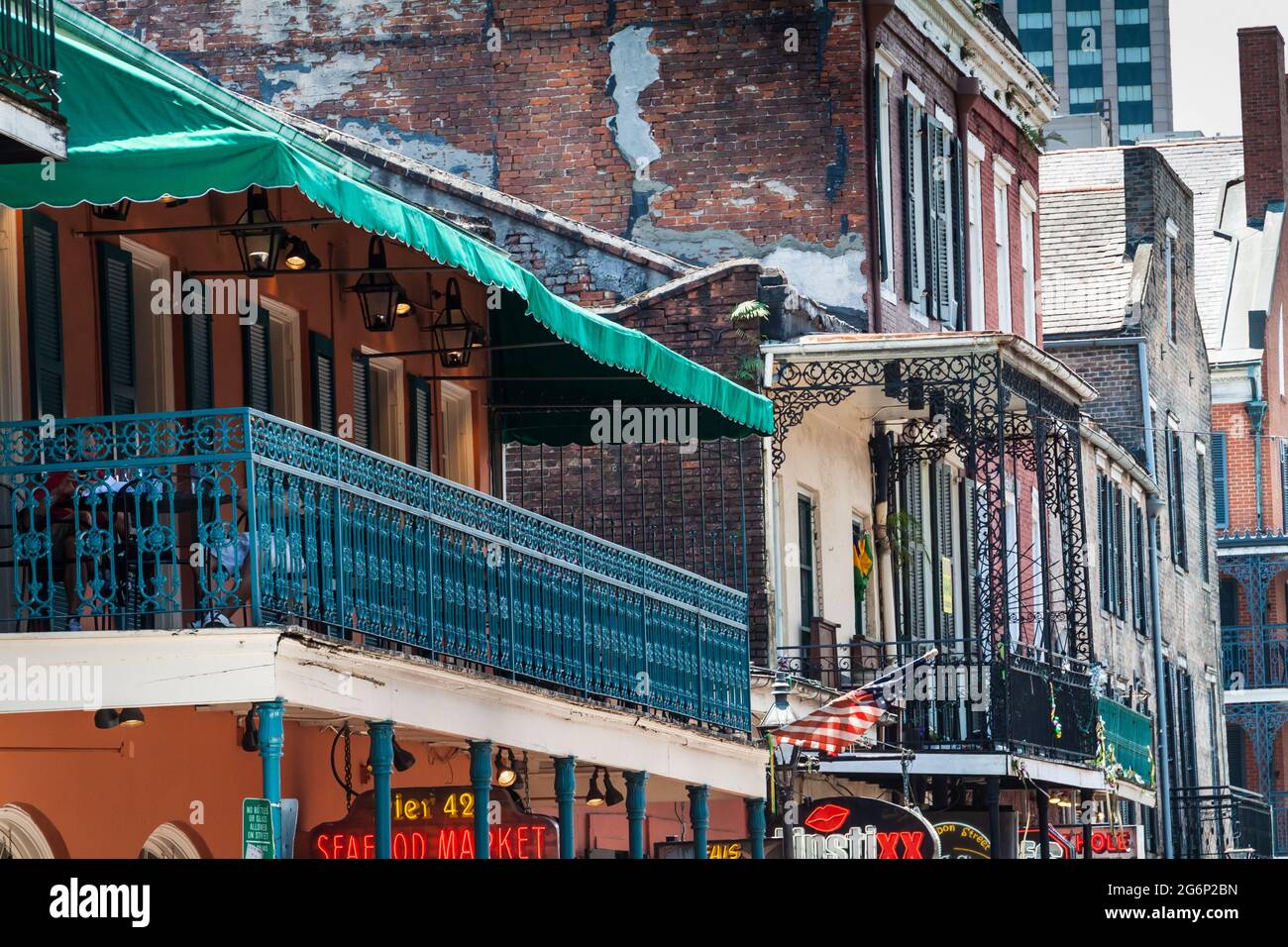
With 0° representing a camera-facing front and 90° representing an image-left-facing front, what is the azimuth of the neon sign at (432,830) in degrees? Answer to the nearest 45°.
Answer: approximately 0°

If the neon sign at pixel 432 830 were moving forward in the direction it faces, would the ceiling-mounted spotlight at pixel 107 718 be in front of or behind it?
in front
